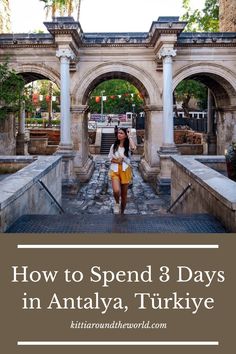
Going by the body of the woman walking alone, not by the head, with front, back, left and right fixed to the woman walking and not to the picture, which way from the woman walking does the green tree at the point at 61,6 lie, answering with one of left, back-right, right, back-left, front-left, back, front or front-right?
back

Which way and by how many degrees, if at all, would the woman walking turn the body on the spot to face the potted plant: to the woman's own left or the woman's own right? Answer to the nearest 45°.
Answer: approximately 135° to the woman's own left

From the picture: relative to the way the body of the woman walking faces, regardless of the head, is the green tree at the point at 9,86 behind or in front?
behind

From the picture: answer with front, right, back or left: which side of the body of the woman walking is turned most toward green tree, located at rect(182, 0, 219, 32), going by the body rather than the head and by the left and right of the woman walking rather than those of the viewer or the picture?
back

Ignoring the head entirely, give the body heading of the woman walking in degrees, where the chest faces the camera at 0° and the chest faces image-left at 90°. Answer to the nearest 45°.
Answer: approximately 0°
